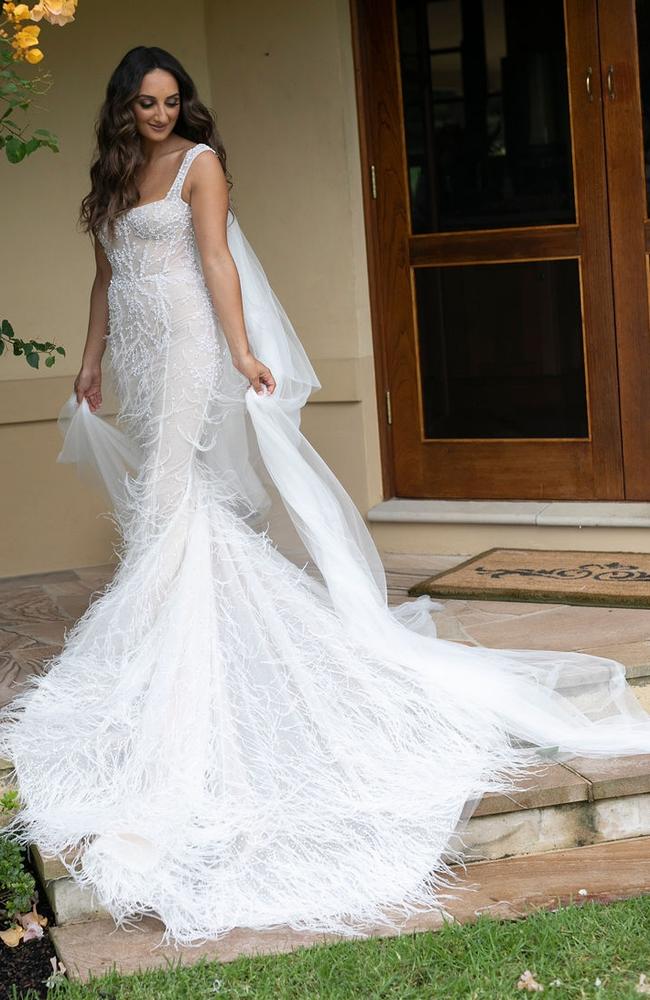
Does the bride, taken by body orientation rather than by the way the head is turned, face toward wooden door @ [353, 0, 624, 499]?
no

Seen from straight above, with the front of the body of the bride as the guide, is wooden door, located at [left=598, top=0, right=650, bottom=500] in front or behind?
behind

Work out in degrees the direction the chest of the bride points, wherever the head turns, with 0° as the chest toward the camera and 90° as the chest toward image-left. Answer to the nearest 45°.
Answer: approximately 45°

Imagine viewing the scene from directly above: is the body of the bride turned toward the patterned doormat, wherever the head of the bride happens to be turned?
no

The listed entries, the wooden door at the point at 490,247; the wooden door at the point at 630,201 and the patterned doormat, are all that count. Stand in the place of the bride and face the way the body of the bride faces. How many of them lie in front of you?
0

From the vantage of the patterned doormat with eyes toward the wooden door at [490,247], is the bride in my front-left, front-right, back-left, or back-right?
back-left
